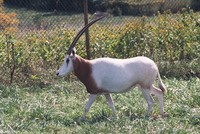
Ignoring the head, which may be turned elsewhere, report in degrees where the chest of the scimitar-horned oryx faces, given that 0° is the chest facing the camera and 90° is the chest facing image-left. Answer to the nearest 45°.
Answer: approximately 90°
